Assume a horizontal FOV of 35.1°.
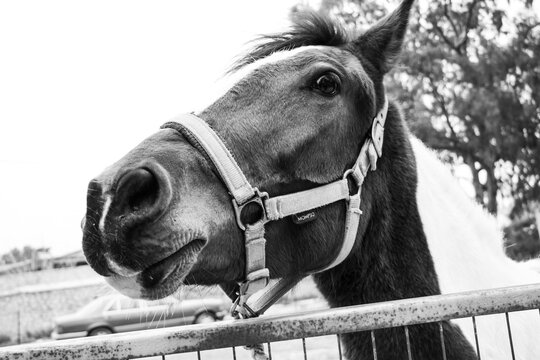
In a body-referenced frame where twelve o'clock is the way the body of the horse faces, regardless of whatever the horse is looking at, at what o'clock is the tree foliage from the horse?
The tree foliage is roughly at 5 o'clock from the horse.

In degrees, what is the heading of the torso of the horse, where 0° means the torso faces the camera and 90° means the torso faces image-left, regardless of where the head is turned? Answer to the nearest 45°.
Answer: approximately 45°

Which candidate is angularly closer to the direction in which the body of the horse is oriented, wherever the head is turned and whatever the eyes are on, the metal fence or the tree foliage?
the metal fence
